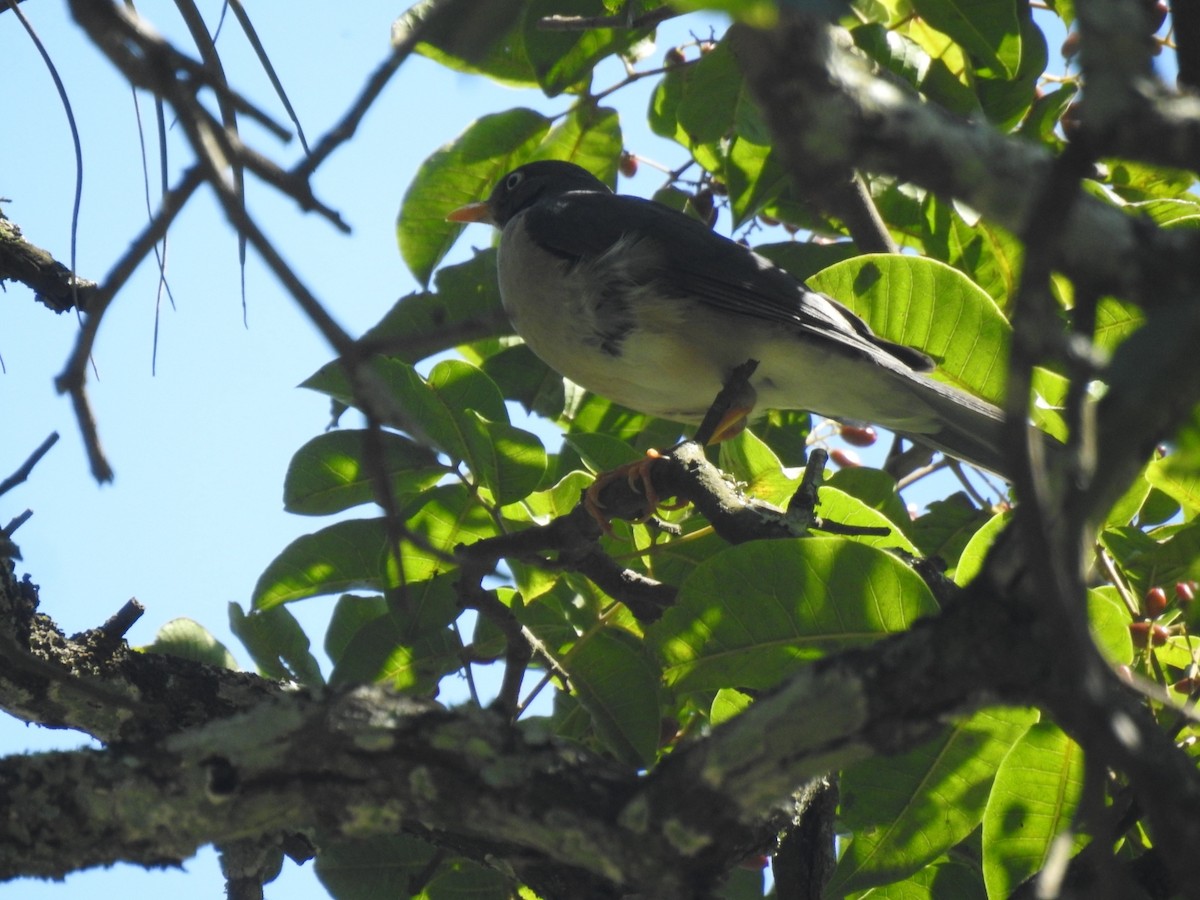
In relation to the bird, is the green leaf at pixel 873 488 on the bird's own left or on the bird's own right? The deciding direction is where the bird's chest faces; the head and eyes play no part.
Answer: on the bird's own left

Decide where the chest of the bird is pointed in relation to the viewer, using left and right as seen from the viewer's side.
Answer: facing to the left of the viewer

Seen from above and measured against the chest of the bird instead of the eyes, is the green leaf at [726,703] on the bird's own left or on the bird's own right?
on the bird's own left

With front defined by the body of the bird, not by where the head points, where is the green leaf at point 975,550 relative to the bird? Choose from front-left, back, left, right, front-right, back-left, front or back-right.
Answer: back

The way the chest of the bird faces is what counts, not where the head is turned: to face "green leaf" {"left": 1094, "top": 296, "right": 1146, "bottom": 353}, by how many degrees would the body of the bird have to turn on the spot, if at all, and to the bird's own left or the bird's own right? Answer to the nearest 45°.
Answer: approximately 135° to the bird's own left
